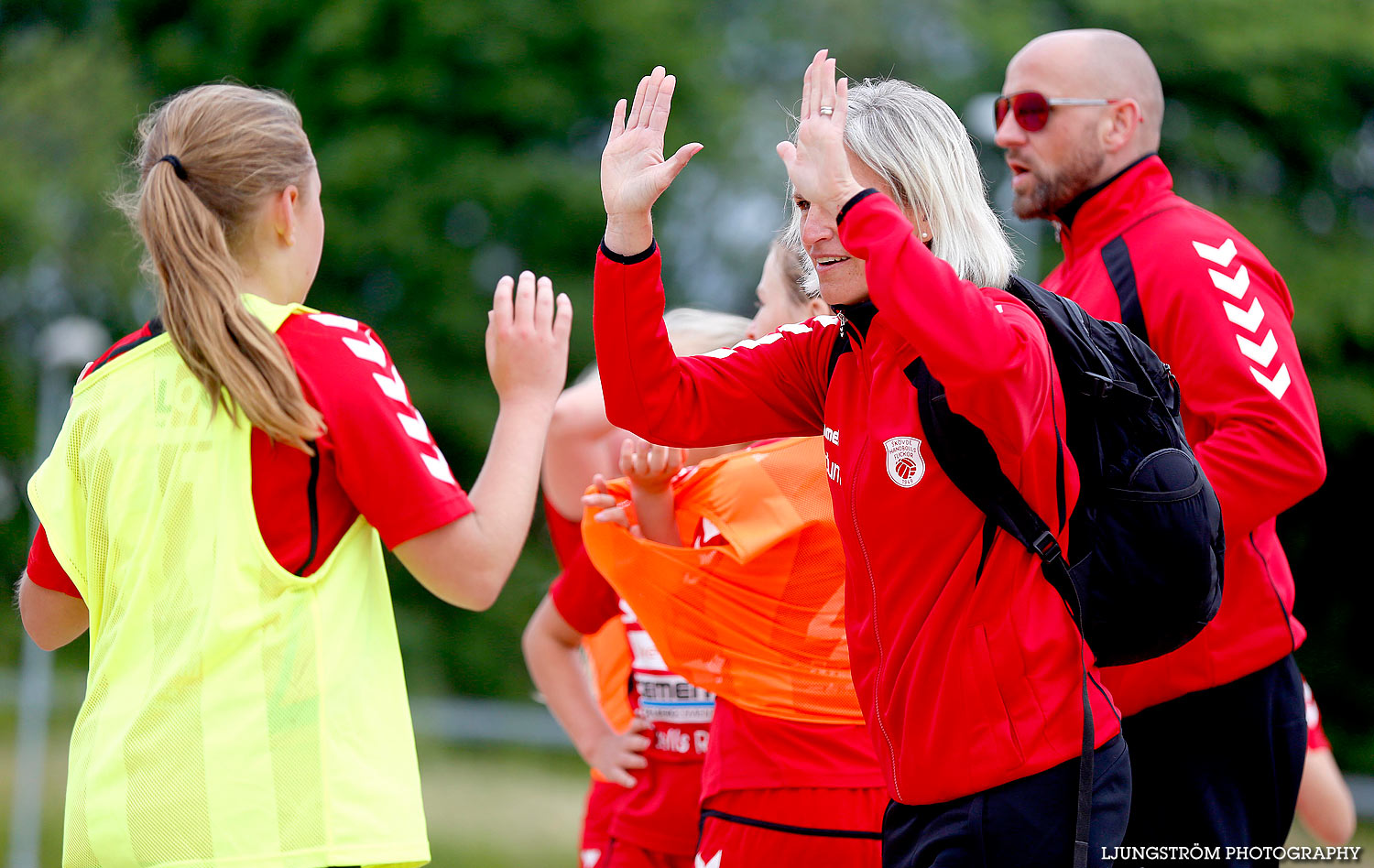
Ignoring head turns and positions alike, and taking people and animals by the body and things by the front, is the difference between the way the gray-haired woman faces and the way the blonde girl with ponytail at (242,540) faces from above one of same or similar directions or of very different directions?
very different directions

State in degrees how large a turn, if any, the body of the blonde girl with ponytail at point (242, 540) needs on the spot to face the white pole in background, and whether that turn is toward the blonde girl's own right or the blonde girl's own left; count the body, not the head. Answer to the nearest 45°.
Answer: approximately 45° to the blonde girl's own left

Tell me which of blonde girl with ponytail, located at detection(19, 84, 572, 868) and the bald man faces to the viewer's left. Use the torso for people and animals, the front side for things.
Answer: the bald man

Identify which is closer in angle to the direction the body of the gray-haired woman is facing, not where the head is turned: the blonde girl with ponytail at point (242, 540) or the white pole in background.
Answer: the blonde girl with ponytail

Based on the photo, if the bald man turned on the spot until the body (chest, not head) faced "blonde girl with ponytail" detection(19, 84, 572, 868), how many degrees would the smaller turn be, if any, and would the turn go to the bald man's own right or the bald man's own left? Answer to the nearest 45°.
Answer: approximately 45° to the bald man's own left

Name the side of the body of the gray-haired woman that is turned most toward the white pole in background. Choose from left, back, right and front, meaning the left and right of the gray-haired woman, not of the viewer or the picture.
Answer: right

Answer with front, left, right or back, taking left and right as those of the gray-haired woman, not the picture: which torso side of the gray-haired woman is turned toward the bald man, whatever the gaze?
back

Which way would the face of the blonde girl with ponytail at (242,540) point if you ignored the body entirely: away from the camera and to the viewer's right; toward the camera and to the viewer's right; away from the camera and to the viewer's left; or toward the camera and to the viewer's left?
away from the camera and to the viewer's right

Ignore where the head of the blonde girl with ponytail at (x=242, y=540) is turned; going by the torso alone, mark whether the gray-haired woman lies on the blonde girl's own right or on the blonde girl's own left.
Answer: on the blonde girl's own right

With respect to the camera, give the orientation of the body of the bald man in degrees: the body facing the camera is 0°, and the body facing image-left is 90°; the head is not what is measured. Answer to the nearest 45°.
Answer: approximately 90°

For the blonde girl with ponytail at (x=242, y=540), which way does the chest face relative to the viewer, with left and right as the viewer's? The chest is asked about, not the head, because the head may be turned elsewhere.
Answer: facing away from the viewer and to the right of the viewer

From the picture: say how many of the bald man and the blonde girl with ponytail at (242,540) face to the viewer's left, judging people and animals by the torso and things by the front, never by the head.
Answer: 1
